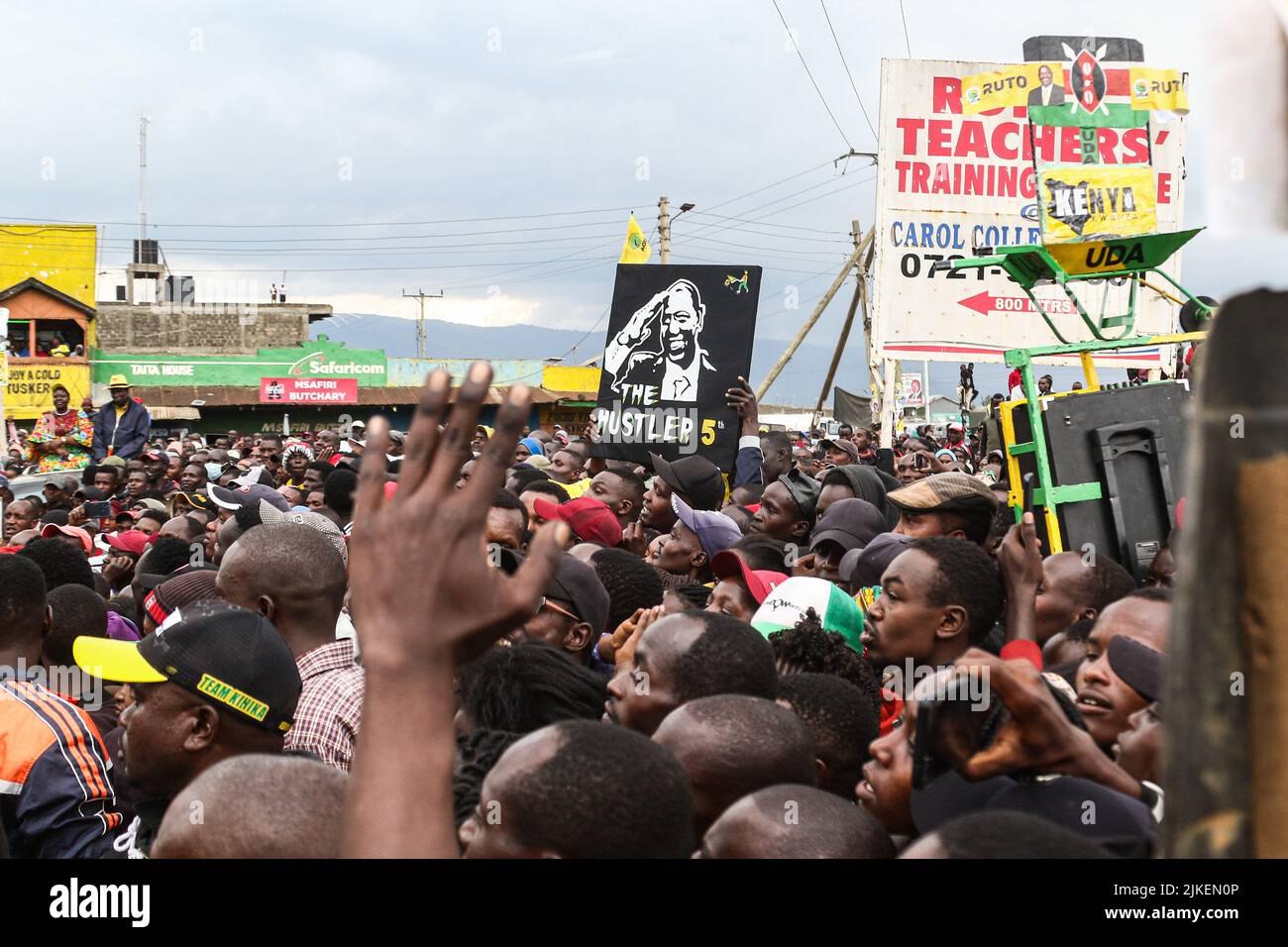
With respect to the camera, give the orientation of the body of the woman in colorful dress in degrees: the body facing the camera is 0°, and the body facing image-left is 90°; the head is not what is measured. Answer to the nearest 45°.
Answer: approximately 0°

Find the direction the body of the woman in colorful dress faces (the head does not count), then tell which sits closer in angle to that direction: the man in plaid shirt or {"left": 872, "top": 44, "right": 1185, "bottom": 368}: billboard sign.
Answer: the man in plaid shirt

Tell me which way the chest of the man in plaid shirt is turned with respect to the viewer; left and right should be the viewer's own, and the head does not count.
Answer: facing away from the viewer and to the left of the viewer

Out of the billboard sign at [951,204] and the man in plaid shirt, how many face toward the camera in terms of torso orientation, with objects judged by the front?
1

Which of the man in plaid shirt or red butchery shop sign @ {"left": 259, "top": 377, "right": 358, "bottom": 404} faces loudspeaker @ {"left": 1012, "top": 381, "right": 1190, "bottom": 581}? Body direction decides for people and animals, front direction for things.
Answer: the red butchery shop sign

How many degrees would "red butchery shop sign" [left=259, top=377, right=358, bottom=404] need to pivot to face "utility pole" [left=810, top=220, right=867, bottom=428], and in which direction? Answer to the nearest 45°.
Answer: approximately 45° to its left

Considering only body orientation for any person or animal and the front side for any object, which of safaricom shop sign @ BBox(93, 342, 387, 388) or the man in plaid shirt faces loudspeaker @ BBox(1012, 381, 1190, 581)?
the safaricom shop sign

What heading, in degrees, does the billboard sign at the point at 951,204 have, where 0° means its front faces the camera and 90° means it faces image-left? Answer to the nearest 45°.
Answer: approximately 0°
